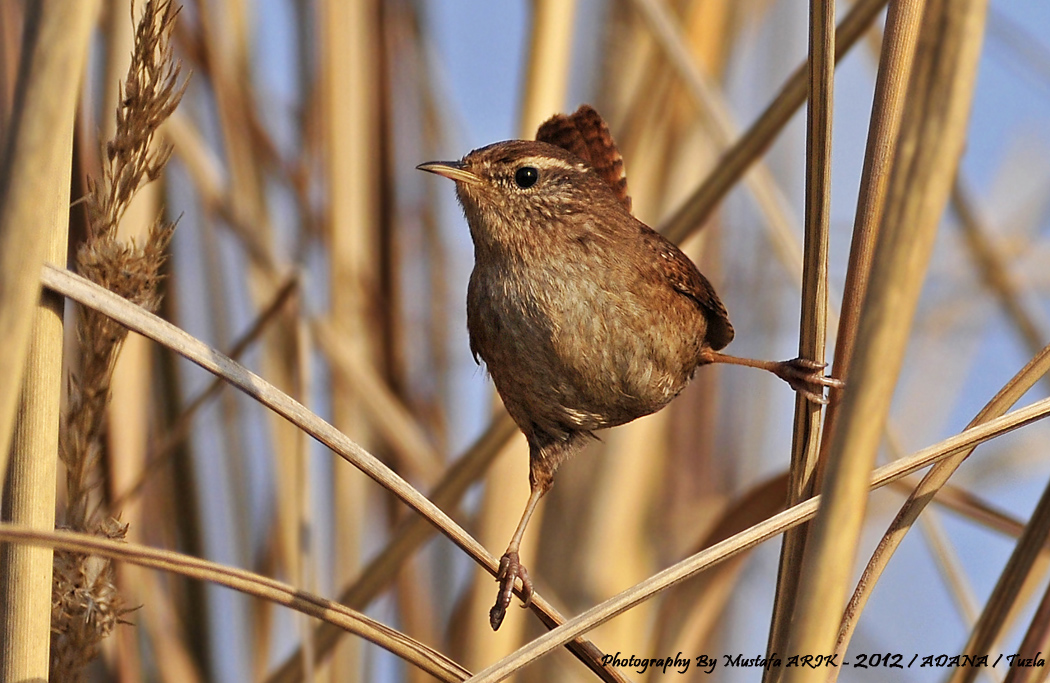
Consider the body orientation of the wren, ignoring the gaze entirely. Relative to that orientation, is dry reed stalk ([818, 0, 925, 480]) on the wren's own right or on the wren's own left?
on the wren's own left

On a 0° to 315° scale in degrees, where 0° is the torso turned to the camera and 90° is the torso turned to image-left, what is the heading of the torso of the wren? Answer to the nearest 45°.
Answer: approximately 45°

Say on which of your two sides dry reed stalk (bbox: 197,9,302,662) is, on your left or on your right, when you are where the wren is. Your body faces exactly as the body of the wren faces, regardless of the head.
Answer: on your right

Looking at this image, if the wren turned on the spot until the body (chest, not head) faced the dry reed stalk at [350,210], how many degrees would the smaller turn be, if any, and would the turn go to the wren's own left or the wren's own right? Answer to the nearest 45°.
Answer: approximately 90° to the wren's own right
